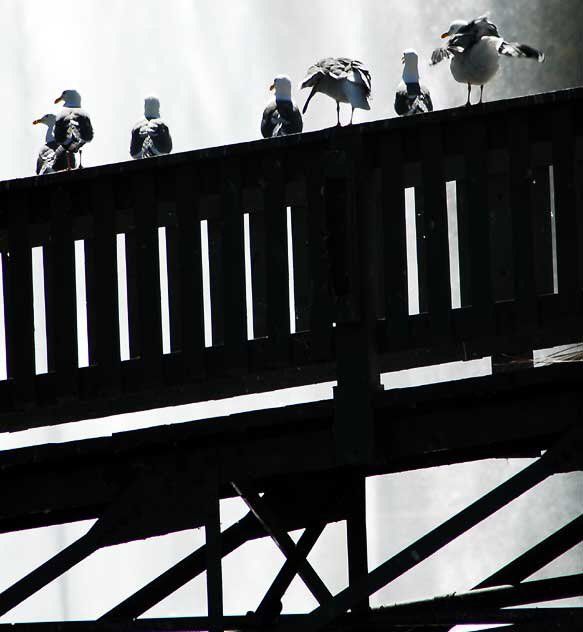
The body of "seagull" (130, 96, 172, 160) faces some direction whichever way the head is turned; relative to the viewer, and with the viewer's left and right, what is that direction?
facing away from the viewer

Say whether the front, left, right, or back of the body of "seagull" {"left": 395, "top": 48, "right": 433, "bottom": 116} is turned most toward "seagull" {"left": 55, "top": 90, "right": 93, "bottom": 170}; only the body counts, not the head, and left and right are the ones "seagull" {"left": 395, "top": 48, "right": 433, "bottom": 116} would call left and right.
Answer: left

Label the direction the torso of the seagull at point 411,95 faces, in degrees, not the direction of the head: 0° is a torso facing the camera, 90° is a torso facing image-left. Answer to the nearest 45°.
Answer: approximately 180°

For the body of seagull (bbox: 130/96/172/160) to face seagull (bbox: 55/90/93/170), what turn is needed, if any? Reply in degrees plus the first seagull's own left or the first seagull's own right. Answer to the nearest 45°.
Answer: approximately 90° to the first seagull's own left

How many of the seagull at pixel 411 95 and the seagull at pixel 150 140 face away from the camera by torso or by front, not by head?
2

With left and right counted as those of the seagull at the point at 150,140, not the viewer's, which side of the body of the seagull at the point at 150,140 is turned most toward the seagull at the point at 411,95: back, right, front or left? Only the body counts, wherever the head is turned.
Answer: right
